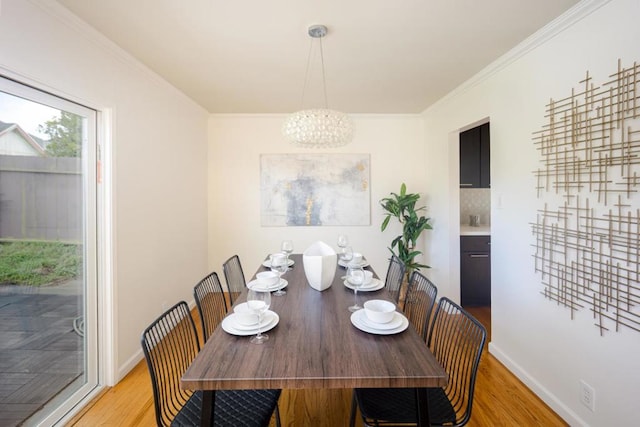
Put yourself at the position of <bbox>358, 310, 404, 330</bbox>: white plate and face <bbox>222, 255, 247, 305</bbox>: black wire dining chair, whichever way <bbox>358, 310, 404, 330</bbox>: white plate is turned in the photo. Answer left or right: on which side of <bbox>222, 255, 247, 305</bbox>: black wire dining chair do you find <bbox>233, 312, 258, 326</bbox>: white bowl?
left

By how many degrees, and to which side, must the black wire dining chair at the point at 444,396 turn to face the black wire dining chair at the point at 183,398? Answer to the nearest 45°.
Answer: approximately 45° to its left

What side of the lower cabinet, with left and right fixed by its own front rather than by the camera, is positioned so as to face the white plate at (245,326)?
front

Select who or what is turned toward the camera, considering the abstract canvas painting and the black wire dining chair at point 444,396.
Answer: the abstract canvas painting

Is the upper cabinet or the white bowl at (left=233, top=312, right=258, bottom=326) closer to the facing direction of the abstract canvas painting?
the white bowl

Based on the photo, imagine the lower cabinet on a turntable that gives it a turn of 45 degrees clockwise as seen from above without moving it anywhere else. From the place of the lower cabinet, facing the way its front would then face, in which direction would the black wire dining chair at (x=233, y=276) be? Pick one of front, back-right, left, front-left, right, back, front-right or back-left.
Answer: front

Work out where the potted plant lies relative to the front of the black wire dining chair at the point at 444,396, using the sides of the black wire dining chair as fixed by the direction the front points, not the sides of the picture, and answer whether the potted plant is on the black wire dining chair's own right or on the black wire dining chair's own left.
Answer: on the black wire dining chair's own right

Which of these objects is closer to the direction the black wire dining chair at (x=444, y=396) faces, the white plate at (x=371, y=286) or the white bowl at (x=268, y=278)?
the white bowl

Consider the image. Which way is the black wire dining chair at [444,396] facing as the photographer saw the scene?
facing to the left of the viewer

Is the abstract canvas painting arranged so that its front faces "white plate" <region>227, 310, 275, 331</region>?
yes

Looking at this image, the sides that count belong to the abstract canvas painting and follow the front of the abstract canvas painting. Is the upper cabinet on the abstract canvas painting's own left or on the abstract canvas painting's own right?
on the abstract canvas painting's own left

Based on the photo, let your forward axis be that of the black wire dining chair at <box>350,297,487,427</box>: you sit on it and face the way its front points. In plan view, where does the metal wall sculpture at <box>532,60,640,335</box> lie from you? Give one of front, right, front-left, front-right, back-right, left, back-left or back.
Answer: back-right

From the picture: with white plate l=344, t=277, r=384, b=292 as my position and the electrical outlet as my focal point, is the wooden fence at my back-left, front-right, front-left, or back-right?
back-right

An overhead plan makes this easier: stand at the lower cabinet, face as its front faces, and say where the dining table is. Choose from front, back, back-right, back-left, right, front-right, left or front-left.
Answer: front

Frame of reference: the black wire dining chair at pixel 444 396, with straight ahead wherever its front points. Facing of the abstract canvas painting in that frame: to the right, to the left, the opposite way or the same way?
to the left

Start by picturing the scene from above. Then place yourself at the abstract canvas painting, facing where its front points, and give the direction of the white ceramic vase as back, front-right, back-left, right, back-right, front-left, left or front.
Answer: front

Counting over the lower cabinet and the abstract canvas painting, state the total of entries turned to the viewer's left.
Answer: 0

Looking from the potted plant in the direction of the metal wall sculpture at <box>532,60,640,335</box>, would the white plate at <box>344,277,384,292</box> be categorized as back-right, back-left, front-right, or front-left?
front-right

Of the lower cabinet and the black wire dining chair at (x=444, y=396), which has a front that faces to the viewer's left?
the black wire dining chair

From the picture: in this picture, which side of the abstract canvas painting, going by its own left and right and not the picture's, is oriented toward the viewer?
front
